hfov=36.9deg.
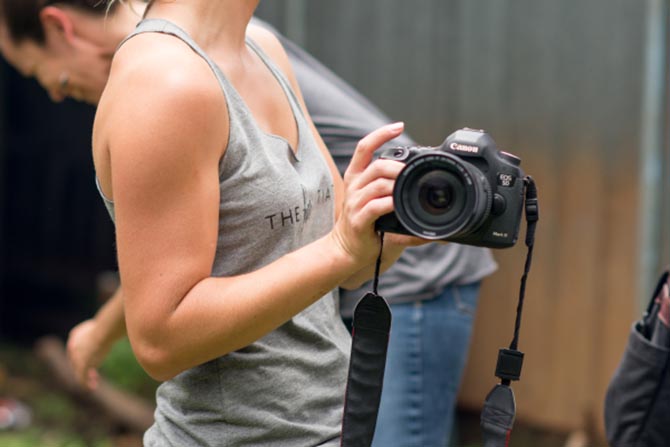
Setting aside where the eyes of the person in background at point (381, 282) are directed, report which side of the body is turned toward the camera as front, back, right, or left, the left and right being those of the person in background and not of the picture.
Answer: left

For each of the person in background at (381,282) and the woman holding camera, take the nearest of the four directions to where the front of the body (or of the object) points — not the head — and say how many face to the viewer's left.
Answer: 1

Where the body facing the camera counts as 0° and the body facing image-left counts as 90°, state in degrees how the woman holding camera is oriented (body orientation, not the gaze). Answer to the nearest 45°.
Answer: approximately 315°

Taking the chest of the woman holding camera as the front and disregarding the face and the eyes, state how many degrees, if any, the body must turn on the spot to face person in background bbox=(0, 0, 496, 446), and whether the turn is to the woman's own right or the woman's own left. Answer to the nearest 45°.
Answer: approximately 90° to the woman's own left

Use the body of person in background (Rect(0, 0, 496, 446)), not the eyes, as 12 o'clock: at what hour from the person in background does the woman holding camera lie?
The woman holding camera is roughly at 10 o'clock from the person in background.
